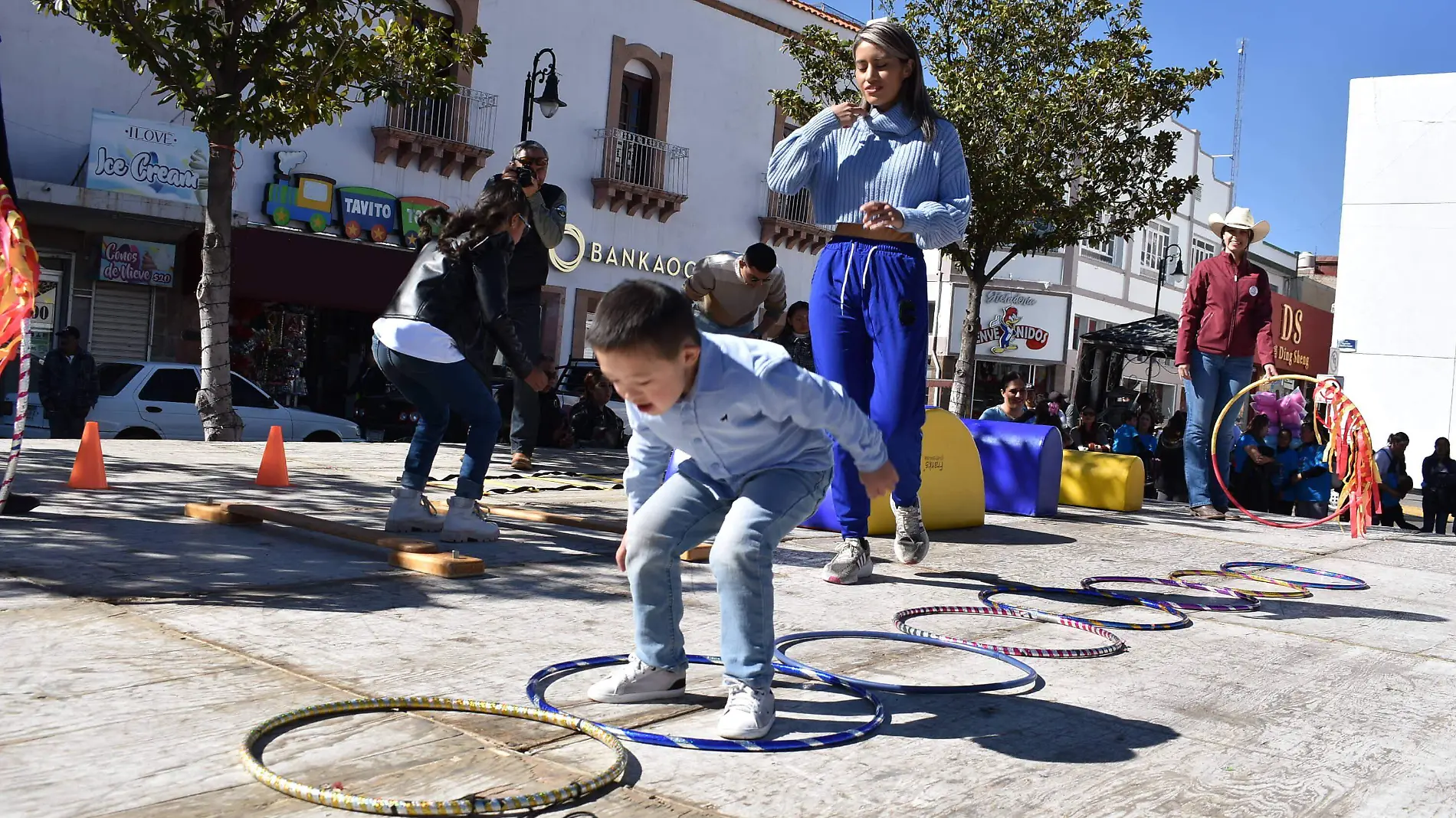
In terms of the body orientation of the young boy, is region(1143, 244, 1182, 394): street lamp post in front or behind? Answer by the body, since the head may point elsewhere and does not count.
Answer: behind

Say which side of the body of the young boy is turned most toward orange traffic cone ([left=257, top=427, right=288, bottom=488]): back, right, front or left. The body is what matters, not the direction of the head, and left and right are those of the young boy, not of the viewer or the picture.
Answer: right

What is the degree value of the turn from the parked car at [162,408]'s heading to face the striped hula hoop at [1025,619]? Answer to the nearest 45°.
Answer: approximately 90° to its right

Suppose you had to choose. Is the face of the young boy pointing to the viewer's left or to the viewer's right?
to the viewer's left

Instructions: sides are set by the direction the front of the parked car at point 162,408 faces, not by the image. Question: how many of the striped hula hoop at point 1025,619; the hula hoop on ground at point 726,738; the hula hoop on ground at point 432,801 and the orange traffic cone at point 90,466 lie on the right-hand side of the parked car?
4

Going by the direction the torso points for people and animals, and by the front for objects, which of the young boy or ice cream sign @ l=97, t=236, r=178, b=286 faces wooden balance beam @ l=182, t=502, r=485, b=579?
the ice cream sign

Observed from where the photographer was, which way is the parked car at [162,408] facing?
facing to the right of the viewer

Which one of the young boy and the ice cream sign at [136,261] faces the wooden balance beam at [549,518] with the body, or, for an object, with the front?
the ice cream sign

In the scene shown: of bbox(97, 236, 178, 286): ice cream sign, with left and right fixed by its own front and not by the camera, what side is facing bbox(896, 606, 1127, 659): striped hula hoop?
front

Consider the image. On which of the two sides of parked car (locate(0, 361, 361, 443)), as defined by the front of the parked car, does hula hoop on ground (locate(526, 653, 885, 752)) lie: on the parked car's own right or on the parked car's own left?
on the parked car's own right

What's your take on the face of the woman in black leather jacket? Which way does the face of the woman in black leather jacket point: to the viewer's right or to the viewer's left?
to the viewer's right

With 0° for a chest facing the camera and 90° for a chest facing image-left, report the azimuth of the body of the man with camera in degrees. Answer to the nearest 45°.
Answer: approximately 45°

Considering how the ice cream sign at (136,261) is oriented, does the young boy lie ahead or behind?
ahead

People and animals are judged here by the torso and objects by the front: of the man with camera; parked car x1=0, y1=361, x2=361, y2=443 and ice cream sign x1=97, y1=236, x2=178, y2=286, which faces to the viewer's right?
the parked car
